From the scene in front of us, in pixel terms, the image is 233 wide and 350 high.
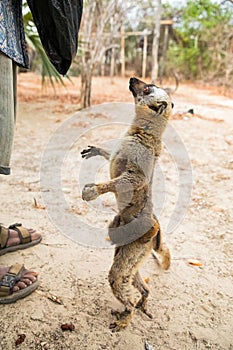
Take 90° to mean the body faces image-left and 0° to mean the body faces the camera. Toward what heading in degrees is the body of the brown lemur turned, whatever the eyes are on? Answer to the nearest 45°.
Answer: approximately 90°

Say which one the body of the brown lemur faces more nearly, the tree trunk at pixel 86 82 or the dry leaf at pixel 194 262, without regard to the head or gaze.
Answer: the tree trunk

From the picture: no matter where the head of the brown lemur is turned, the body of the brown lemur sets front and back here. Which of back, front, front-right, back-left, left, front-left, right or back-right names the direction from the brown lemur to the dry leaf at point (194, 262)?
back-right
